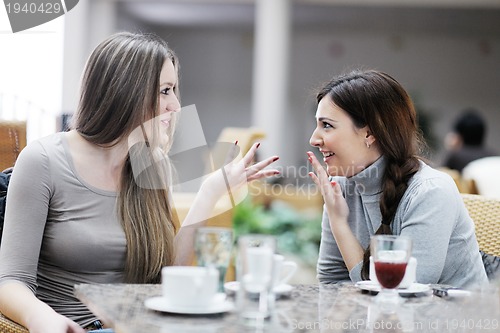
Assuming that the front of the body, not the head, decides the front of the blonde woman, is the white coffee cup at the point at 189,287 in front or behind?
in front

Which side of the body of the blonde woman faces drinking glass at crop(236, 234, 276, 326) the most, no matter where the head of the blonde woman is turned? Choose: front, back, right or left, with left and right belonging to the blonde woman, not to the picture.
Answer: front

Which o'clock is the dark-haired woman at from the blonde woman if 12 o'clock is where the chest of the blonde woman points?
The dark-haired woman is roughly at 10 o'clock from the blonde woman.

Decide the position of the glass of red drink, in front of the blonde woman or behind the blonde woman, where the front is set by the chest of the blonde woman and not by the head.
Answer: in front

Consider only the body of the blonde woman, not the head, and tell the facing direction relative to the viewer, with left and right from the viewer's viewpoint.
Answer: facing the viewer and to the right of the viewer

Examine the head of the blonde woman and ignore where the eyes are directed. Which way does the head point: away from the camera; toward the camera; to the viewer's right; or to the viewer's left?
to the viewer's right
